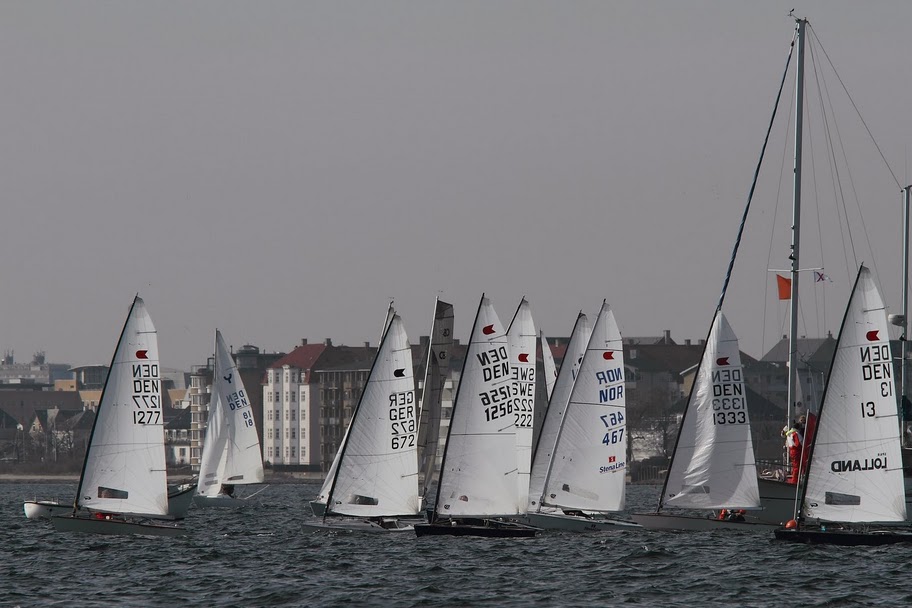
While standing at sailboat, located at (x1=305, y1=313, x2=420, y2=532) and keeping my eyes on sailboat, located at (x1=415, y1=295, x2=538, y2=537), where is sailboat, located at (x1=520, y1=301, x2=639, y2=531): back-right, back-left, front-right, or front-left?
front-left

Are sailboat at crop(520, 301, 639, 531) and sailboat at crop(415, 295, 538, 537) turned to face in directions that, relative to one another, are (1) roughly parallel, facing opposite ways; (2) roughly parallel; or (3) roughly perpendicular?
roughly parallel

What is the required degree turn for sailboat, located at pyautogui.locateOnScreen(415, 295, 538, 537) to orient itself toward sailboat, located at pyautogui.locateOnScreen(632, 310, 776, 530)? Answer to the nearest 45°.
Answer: approximately 180°

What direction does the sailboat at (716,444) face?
to the viewer's left

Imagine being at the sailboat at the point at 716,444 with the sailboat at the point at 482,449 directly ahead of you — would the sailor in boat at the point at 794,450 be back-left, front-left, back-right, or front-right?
back-right

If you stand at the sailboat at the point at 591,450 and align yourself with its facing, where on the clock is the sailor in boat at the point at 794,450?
The sailor in boat is roughly at 6 o'clock from the sailboat.

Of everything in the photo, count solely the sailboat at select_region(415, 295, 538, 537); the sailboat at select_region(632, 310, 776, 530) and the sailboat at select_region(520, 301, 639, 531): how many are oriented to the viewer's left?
3

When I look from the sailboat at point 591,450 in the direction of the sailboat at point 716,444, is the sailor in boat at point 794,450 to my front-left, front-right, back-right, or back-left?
front-left

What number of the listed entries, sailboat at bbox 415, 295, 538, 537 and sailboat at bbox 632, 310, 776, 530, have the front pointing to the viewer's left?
2

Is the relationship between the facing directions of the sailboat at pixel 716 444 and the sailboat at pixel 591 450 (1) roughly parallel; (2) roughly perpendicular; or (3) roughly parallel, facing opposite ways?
roughly parallel

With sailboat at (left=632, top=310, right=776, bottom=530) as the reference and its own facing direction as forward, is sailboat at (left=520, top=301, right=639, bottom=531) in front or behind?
in front

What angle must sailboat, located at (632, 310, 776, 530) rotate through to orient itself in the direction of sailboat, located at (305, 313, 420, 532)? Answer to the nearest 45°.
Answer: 0° — it already faces it

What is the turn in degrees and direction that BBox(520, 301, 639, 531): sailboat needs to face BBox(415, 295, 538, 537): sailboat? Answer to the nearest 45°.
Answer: approximately 45° to its left

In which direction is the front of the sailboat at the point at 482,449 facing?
to the viewer's left

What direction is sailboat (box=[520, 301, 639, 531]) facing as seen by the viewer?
to the viewer's left
